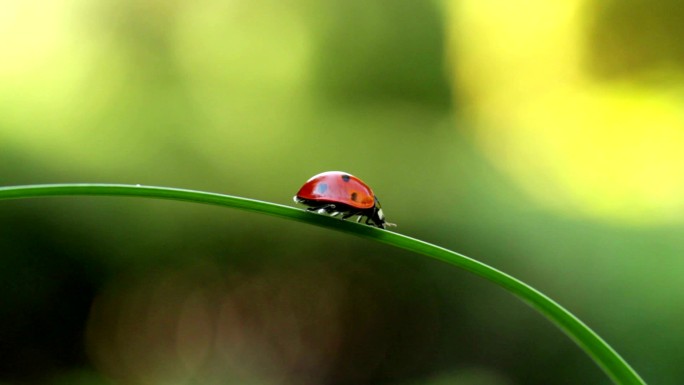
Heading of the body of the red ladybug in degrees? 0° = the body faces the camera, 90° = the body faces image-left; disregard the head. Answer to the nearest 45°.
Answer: approximately 270°
